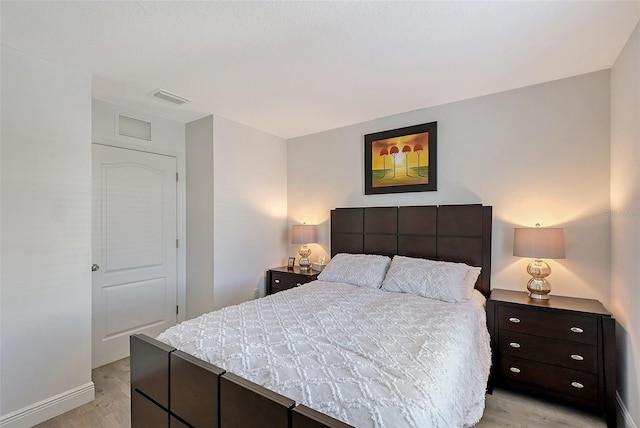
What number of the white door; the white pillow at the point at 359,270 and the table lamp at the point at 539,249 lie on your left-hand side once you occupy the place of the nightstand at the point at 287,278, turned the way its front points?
2

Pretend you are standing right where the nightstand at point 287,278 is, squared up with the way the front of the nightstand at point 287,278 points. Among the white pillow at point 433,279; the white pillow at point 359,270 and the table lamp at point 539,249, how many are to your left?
3

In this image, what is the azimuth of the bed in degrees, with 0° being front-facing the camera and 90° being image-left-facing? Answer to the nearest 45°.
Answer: approximately 45°

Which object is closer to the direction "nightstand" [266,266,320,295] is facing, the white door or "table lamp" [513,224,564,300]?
the white door

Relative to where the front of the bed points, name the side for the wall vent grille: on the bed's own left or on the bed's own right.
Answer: on the bed's own right

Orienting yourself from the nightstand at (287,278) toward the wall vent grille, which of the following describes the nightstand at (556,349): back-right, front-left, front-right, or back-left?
back-left

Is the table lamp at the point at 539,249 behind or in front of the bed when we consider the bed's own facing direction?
behind

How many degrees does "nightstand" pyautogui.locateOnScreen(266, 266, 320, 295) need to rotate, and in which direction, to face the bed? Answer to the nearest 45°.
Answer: approximately 45° to its left
